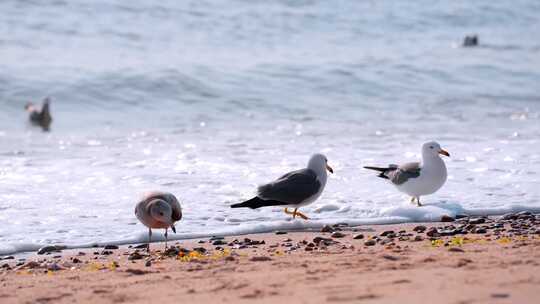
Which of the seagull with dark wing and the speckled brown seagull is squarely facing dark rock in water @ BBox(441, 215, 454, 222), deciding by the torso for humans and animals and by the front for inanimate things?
the seagull with dark wing

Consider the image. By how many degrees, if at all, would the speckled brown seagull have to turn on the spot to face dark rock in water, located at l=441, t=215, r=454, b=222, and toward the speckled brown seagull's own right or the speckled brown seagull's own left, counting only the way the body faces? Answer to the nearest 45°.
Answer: approximately 90° to the speckled brown seagull's own left

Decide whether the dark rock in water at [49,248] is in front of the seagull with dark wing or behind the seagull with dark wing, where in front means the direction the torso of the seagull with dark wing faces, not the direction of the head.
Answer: behind

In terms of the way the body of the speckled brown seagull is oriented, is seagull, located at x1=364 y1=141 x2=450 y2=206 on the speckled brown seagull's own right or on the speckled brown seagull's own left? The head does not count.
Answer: on the speckled brown seagull's own left

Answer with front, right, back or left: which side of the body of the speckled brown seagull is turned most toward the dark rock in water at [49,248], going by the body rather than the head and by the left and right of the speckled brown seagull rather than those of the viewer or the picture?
right

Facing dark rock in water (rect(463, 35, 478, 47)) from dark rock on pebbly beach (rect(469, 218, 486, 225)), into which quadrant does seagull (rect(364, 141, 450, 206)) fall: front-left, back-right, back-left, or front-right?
front-left

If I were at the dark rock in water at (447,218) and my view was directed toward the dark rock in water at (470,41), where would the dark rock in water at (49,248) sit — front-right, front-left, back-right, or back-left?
back-left

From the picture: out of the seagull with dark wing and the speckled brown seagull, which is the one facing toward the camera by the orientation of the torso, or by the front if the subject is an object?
the speckled brown seagull

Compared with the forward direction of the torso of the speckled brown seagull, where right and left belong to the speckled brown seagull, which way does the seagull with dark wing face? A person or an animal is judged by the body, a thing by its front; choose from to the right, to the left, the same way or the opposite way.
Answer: to the left

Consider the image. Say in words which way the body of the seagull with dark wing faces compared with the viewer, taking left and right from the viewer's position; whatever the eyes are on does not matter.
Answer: facing to the right of the viewer

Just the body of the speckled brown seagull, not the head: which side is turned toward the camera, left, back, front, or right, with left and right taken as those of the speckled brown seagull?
front

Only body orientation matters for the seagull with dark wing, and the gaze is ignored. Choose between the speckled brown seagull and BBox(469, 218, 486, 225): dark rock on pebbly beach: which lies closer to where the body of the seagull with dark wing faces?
the dark rock on pebbly beach
